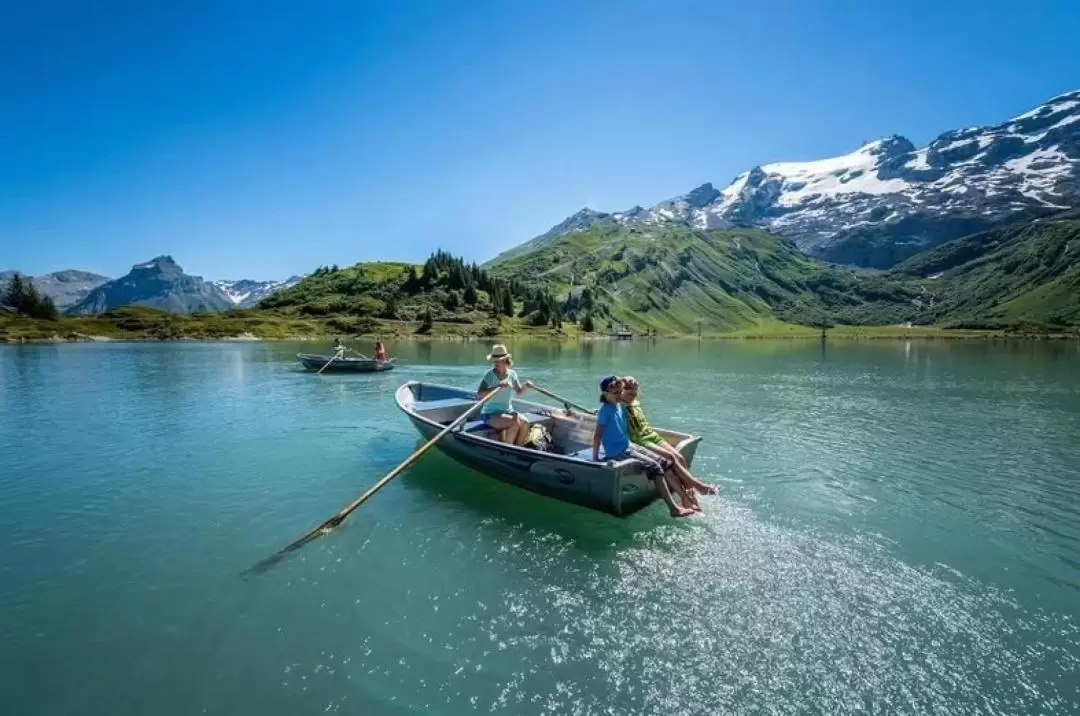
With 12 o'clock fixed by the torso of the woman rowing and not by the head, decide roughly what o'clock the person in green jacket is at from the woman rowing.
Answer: The person in green jacket is roughly at 12 o'clock from the woman rowing.

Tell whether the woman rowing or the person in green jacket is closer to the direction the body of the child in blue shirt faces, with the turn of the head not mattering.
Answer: the person in green jacket

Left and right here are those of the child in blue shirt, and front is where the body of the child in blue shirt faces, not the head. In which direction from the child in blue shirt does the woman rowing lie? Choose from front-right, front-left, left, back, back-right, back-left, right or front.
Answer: back

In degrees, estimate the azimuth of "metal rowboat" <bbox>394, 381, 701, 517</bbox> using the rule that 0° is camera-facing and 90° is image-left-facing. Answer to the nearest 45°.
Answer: approximately 135°

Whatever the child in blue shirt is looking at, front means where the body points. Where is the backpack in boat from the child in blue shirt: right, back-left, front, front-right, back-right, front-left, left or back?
back

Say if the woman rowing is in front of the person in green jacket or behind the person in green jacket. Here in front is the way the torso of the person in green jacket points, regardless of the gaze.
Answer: behind

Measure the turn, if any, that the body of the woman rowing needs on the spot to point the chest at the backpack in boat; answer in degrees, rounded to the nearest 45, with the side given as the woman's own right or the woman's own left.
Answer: approximately 45° to the woman's own left

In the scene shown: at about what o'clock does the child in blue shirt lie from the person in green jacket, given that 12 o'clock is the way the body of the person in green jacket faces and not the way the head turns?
The child in blue shirt is roughly at 3 o'clock from the person in green jacket.

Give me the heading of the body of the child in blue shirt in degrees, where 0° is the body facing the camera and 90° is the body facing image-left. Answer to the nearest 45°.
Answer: approximately 315°

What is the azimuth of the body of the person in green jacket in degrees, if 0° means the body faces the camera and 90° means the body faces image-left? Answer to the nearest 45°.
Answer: approximately 315°
